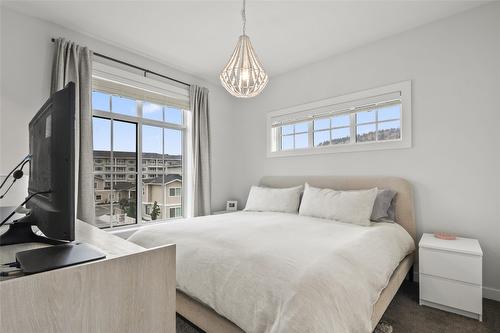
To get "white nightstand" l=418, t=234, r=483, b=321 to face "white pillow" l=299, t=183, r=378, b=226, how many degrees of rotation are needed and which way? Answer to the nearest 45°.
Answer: approximately 45° to its right

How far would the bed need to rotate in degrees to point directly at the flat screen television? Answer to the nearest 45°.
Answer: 0° — it already faces it

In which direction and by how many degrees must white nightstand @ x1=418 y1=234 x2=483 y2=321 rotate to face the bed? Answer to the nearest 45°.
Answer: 0° — it already faces it

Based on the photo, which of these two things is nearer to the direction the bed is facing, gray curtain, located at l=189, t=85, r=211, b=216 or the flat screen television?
the flat screen television

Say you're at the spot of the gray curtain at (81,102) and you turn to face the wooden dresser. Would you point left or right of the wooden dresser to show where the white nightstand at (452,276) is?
left

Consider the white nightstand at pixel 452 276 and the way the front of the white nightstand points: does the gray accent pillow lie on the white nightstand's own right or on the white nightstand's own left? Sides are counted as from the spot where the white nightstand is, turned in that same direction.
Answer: on the white nightstand's own right

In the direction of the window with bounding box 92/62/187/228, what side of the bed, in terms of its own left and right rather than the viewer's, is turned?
right

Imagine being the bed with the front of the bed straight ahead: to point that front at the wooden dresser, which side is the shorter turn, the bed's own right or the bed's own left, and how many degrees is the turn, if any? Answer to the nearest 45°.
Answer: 0° — it already faces it

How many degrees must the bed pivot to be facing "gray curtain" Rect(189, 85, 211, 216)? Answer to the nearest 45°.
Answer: approximately 90° to its right
